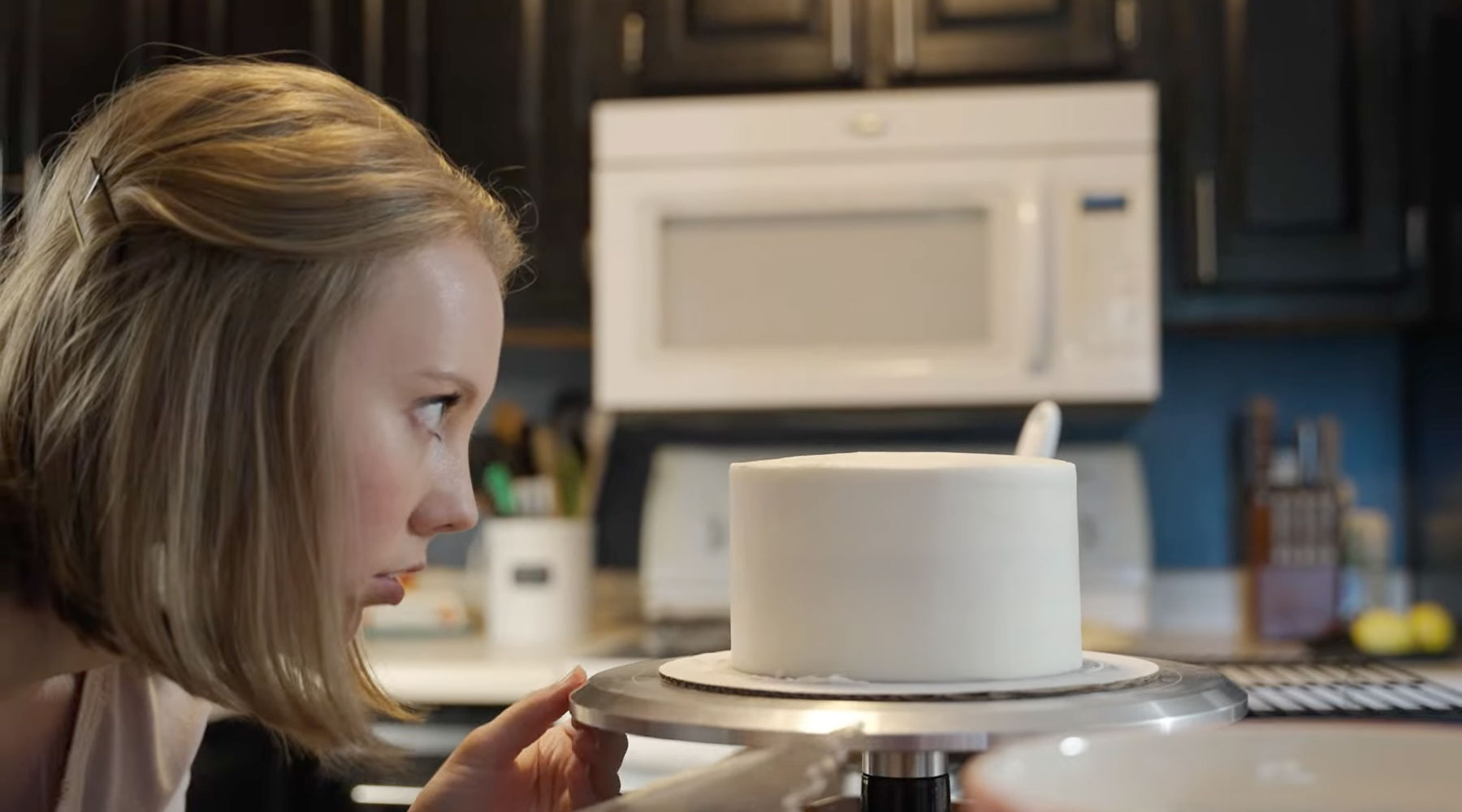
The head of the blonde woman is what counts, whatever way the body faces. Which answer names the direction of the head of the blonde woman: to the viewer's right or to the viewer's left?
to the viewer's right

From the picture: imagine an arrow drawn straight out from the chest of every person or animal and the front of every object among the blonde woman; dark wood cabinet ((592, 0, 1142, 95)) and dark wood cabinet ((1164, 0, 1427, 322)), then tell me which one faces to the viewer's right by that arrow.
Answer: the blonde woman

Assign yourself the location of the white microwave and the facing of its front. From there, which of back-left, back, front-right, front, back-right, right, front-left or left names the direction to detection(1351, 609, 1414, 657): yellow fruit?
left

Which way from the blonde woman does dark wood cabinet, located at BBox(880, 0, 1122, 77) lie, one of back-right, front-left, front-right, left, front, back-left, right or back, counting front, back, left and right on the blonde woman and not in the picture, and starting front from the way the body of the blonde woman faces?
front-left

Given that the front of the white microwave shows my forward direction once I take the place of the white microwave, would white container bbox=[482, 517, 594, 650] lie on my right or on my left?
on my right

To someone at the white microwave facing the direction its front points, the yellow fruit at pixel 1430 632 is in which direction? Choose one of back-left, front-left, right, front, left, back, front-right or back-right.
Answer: left

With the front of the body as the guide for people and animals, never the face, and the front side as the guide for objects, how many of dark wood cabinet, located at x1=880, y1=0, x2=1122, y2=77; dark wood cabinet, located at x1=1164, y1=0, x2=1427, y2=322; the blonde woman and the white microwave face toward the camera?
3

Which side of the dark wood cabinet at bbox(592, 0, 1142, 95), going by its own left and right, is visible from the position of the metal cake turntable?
front

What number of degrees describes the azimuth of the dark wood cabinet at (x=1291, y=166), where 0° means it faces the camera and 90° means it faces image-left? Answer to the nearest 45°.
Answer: approximately 0°

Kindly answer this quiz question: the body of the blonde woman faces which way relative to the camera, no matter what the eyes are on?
to the viewer's right
